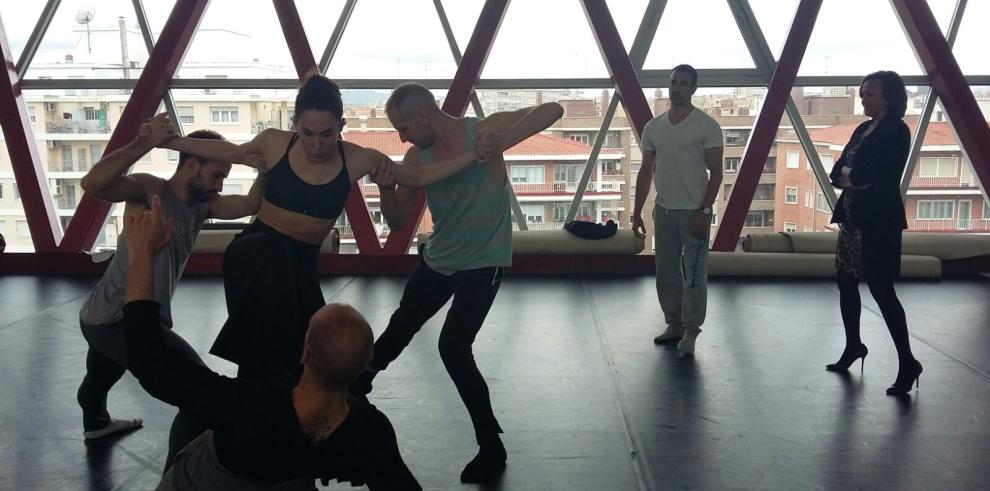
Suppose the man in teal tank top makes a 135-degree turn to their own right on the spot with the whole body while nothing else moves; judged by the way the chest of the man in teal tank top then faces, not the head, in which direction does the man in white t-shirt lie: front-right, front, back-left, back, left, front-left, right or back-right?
front-right

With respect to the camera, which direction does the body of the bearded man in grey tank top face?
to the viewer's right

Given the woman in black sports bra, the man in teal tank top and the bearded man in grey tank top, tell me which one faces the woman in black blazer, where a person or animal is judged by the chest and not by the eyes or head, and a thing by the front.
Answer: the bearded man in grey tank top

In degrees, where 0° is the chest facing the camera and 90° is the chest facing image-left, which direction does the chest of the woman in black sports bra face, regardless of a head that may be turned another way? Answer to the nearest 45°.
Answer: approximately 0°

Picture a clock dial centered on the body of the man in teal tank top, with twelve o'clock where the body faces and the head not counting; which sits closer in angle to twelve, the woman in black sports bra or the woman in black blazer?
the woman in black sports bra

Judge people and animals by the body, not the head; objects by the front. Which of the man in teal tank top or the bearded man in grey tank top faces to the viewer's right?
the bearded man in grey tank top

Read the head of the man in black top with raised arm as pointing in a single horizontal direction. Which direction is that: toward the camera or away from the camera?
away from the camera

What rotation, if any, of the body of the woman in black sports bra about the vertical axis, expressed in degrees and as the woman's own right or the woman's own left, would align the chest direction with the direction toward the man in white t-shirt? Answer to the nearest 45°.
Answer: approximately 135° to the woman's own left

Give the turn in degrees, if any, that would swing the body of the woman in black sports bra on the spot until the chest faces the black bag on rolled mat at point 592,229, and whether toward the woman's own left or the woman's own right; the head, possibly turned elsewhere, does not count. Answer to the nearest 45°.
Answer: approximately 135° to the woman's own left

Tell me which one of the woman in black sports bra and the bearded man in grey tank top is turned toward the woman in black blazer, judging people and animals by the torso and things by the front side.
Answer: the bearded man in grey tank top

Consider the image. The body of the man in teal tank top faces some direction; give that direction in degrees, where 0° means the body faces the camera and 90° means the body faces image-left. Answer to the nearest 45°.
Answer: approximately 45°

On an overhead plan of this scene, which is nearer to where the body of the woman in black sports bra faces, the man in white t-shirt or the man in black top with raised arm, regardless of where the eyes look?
the man in black top with raised arm

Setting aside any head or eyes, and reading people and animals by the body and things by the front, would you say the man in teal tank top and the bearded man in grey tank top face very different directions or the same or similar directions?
very different directions

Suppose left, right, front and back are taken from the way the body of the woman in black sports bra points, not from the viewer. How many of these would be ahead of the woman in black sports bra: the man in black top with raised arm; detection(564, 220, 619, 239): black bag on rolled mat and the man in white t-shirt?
1

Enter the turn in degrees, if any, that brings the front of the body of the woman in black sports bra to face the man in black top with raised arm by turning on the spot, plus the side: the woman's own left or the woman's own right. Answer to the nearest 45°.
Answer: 0° — they already face them

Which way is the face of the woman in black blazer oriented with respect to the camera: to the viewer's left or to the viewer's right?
to the viewer's left

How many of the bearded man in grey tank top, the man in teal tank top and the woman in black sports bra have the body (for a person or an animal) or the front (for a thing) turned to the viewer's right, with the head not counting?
1
